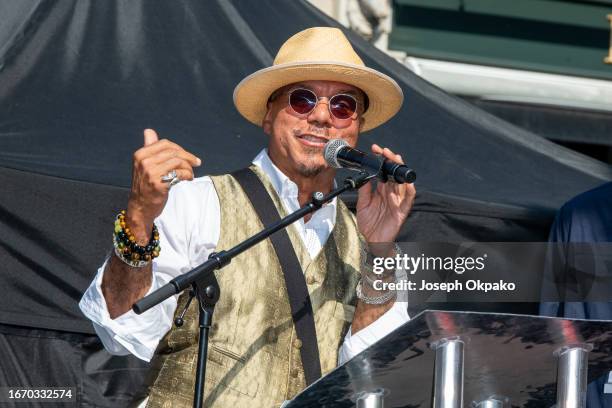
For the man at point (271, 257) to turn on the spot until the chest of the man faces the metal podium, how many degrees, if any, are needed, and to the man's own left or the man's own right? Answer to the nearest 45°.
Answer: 0° — they already face it

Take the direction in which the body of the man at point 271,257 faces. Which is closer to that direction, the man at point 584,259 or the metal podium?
the metal podium

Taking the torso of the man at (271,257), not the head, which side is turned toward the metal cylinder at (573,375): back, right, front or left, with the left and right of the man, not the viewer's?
front

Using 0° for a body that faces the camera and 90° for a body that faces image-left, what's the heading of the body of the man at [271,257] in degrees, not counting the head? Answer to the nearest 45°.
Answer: approximately 315°

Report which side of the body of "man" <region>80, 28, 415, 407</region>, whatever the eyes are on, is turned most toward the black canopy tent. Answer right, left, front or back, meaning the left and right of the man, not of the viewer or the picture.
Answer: back

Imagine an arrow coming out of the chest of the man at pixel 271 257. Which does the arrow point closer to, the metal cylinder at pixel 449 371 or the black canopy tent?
the metal cylinder

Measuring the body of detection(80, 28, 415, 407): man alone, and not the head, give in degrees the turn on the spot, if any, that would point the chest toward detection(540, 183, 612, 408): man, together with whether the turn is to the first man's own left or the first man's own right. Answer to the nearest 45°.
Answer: approximately 45° to the first man's own left
